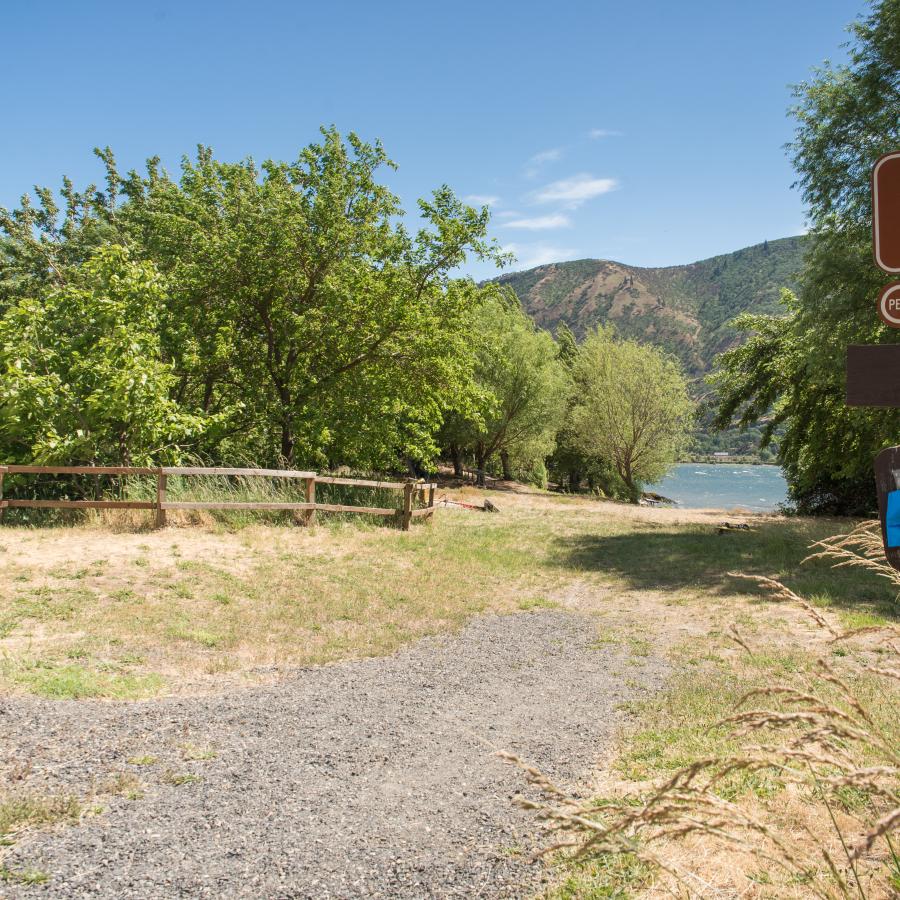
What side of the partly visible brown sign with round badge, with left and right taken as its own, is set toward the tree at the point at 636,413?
back

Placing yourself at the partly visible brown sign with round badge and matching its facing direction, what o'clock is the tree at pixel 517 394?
The tree is roughly at 5 o'clock from the partly visible brown sign with round badge.

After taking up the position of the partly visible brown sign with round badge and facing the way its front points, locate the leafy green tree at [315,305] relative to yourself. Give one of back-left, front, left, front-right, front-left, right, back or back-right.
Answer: back-right

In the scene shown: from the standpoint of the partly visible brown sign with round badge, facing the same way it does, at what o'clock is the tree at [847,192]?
The tree is roughly at 6 o'clock from the partly visible brown sign with round badge.

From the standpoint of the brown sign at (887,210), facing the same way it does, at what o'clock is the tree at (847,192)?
The tree is roughly at 6 o'clock from the brown sign.

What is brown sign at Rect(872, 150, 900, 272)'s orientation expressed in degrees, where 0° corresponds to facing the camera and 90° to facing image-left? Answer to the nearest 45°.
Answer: approximately 0°

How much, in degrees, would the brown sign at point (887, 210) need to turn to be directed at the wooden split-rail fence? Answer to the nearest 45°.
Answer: approximately 135° to its right

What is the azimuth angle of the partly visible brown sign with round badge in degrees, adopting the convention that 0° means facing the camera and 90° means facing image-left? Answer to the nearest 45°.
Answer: approximately 0°

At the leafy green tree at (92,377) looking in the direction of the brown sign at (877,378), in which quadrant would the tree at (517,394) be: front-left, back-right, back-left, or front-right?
back-left

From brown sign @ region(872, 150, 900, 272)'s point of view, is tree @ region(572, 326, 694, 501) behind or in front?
behind
